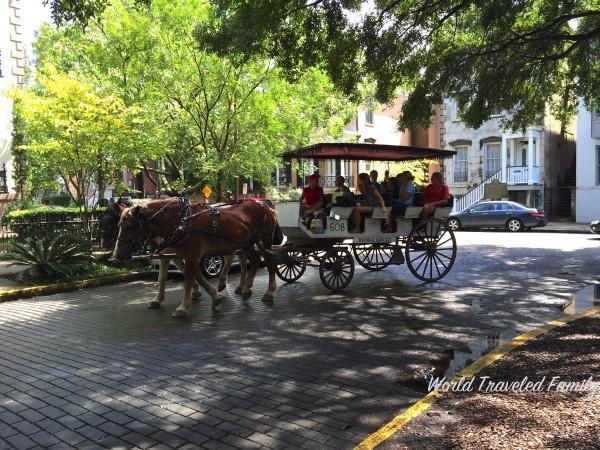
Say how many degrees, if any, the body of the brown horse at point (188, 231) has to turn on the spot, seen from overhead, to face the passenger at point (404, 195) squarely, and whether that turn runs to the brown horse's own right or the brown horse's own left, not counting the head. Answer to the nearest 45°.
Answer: approximately 180°

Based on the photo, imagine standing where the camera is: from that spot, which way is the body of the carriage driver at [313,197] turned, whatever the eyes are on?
to the viewer's left

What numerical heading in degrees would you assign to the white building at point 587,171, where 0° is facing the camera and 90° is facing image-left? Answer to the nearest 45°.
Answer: approximately 0°

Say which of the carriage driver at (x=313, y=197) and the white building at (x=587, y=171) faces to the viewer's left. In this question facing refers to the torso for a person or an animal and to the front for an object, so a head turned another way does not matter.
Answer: the carriage driver

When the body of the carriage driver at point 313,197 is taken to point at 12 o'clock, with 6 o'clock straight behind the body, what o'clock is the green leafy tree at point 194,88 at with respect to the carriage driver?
The green leafy tree is roughly at 2 o'clock from the carriage driver.

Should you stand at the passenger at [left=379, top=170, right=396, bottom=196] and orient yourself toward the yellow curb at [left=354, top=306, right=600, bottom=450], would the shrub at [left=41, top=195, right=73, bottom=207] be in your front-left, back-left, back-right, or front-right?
back-right

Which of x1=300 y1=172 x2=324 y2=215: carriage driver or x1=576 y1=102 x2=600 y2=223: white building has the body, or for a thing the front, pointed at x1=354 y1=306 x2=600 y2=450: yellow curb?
the white building
